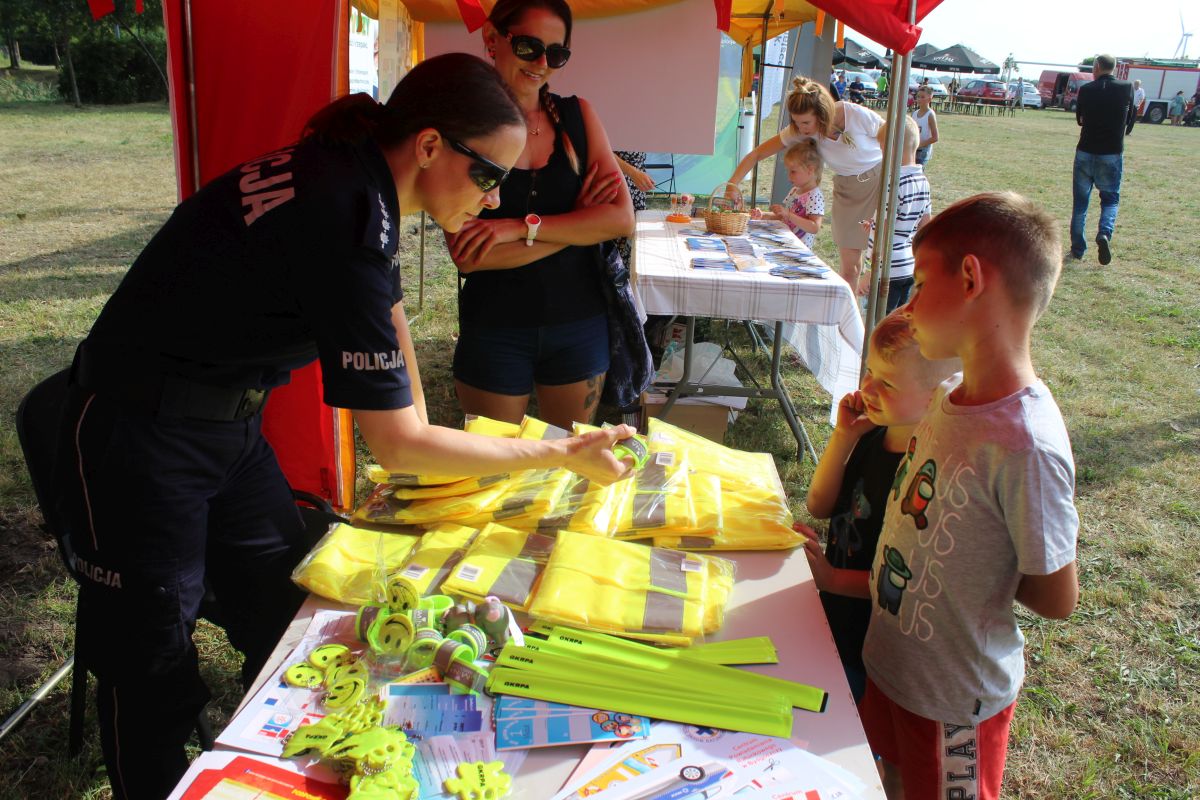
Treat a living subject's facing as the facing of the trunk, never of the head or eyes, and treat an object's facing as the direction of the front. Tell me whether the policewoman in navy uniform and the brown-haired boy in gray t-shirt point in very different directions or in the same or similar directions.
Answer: very different directions

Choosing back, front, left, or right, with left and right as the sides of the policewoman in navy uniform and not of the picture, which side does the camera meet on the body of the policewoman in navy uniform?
right

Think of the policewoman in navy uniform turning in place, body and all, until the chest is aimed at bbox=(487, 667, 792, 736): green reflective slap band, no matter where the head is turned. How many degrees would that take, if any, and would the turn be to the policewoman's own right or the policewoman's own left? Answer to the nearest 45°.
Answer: approximately 45° to the policewoman's own right

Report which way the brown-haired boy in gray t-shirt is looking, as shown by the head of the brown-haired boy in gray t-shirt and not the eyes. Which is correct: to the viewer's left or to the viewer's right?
to the viewer's left

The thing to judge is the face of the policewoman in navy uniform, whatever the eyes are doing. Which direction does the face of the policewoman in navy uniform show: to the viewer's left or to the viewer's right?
to the viewer's right

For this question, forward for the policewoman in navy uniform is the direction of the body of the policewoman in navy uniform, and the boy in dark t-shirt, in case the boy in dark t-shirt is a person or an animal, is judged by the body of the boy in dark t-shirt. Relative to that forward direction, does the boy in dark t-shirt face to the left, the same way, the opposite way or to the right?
the opposite way
